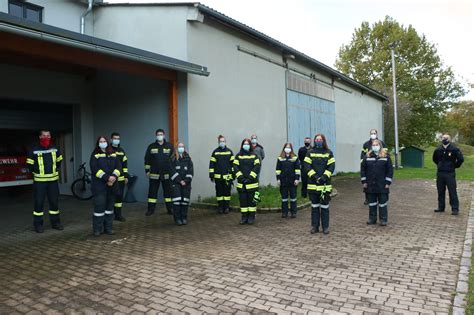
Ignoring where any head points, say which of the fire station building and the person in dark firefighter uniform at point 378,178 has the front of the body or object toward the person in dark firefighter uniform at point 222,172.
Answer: the fire station building

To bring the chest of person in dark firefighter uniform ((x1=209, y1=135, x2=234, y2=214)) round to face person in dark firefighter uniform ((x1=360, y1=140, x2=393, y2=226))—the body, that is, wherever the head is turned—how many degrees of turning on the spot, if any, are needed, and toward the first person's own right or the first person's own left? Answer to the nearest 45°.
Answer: approximately 45° to the first person's own left

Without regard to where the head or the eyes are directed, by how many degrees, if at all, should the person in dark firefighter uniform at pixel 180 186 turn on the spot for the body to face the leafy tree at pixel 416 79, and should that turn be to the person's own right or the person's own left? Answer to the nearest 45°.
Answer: approximately 135° to the person's own left

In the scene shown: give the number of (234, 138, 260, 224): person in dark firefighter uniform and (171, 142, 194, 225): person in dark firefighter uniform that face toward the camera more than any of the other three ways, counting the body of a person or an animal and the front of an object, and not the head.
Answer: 2

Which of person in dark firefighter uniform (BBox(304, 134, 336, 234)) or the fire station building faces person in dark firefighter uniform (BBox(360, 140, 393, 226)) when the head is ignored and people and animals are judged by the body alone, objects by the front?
the fire station building

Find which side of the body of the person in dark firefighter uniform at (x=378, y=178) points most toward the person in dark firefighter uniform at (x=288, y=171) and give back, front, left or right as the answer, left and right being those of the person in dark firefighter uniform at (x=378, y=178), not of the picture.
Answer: right
